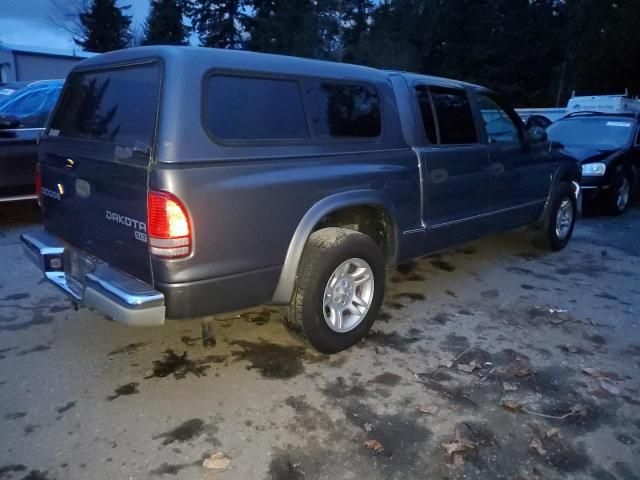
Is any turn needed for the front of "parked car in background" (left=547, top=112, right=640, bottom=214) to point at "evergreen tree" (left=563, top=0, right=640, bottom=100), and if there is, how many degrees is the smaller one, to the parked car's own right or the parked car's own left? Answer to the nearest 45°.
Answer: approximately 135° to the parked car's own right

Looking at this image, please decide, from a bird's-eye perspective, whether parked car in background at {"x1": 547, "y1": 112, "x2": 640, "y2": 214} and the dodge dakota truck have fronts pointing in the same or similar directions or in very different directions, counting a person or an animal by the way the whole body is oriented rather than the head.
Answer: very different directions

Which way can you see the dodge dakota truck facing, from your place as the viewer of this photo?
facing away from the viewer and to the right of the viewer

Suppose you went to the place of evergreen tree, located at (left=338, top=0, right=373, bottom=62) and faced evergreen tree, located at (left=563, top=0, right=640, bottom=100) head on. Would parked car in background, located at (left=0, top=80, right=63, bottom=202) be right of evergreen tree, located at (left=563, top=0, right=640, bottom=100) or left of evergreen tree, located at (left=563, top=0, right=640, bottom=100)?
right

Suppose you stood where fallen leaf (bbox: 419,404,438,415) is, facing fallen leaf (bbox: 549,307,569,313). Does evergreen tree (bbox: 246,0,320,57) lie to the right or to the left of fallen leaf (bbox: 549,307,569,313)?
left

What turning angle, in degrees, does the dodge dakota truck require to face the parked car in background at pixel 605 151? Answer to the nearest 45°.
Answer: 0° — it already faces it

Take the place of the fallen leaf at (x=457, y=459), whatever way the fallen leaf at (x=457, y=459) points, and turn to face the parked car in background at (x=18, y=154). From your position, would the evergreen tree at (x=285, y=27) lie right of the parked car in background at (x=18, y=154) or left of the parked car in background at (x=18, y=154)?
right

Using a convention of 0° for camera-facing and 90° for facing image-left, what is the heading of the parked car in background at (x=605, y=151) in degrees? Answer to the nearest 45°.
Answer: approximately 45°

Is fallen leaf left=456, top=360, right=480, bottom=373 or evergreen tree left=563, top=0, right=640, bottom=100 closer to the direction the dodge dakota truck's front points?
the evergreen tree
